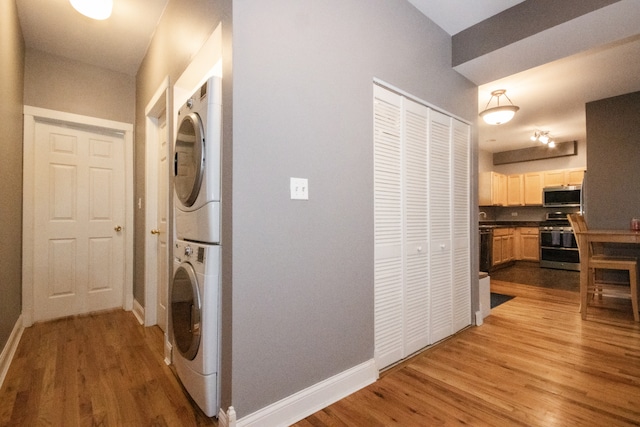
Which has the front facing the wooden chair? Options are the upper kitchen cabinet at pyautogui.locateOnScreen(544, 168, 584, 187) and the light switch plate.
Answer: the upper kitchen cabinet

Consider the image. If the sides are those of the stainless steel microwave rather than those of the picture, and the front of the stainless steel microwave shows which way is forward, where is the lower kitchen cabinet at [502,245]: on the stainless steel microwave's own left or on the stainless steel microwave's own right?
on the stainless steel microwave's own right

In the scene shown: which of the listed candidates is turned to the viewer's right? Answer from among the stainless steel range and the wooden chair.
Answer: the wooden chair

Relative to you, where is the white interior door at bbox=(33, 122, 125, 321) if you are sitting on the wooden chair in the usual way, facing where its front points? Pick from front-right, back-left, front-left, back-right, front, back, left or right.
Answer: back-right

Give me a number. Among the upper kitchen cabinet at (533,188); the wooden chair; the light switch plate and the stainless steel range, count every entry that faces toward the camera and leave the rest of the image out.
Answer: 3

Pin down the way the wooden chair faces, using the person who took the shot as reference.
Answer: facing to the right of the viewer
